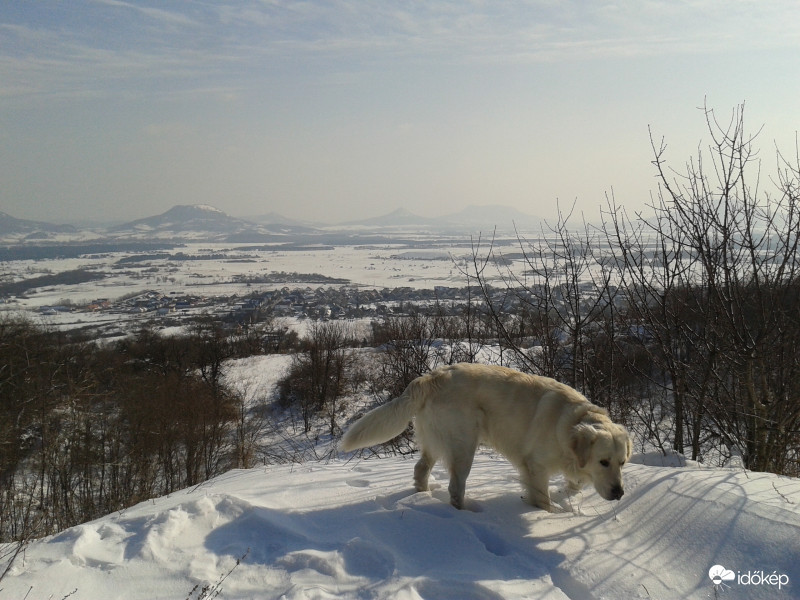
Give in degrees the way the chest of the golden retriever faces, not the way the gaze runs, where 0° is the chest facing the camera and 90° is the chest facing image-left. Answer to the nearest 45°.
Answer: approximately 270°

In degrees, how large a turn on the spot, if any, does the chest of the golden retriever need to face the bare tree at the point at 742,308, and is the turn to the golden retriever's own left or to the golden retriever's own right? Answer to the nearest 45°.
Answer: approximately 45° to the golden retriever's own left
